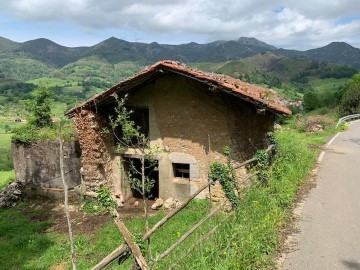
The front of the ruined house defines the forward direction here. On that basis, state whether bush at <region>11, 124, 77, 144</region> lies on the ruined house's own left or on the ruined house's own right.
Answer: on the ruined house's own right

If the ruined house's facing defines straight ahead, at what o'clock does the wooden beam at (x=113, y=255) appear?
The wooden beam is roughly at 12 o'clock from the ruined house.

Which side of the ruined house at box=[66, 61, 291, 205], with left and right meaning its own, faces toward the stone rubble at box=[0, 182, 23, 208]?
right

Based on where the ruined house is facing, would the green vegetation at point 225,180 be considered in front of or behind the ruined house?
in front

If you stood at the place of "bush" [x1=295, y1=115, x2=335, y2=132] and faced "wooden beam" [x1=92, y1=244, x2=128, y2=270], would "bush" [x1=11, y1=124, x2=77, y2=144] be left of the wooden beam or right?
right

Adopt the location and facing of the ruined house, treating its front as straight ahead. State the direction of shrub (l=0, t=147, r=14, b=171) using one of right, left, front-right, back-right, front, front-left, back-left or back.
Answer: back-right

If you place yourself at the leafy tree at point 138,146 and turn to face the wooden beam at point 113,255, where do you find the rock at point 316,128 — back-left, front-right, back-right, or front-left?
back-left

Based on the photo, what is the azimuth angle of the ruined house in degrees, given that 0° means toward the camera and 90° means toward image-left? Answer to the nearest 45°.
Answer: approximately 0°

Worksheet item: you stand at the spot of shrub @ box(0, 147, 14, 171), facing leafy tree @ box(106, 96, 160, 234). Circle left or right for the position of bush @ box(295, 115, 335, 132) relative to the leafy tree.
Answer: left

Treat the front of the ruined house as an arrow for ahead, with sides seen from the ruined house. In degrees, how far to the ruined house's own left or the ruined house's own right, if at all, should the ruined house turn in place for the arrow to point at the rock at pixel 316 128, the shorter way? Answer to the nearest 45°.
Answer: approximately 135° to the ruined house's own left

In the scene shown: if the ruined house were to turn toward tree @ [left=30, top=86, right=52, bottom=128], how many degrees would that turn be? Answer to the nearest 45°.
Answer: approximately 135° to its right
